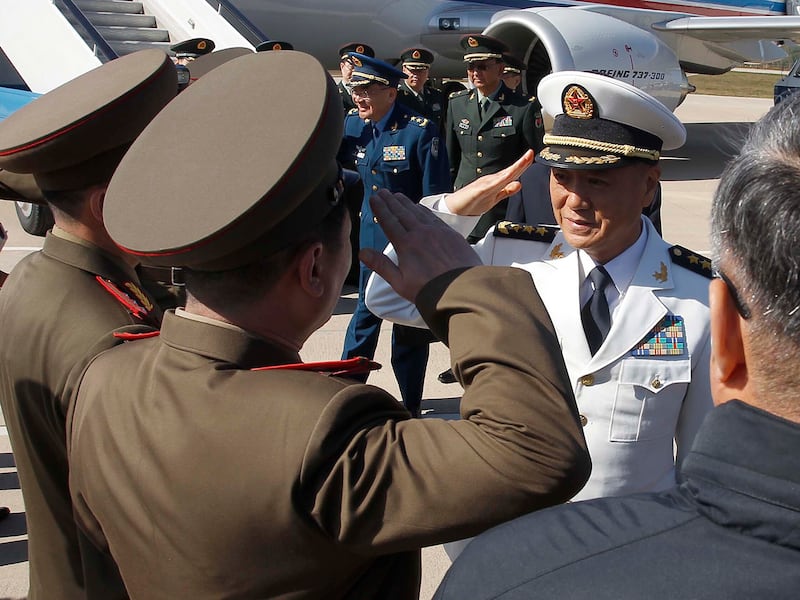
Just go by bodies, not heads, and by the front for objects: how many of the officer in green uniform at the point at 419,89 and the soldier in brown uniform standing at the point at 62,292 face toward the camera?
1

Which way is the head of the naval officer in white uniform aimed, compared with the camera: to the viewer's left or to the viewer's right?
to the viewer's left

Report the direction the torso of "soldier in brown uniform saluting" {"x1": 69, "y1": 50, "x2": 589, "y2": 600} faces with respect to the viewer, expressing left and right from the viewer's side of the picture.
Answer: facing away from the viewer and to the right of the viewer

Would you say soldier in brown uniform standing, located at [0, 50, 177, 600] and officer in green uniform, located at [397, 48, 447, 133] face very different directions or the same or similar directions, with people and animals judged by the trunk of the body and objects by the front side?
very different directions

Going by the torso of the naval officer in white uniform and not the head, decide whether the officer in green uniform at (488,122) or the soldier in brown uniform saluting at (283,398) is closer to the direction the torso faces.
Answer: the soldier in brown uniform saluting

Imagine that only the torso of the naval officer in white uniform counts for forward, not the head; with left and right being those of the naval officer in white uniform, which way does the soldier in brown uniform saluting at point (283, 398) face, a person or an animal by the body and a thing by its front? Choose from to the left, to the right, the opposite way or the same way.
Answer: the opposite way

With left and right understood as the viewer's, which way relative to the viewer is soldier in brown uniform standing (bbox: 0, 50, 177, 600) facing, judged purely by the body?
facing away from the viewer and to the right of the viewer

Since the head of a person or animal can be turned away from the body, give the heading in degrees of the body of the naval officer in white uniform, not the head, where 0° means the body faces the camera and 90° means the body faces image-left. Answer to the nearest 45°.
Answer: approximately 45°
